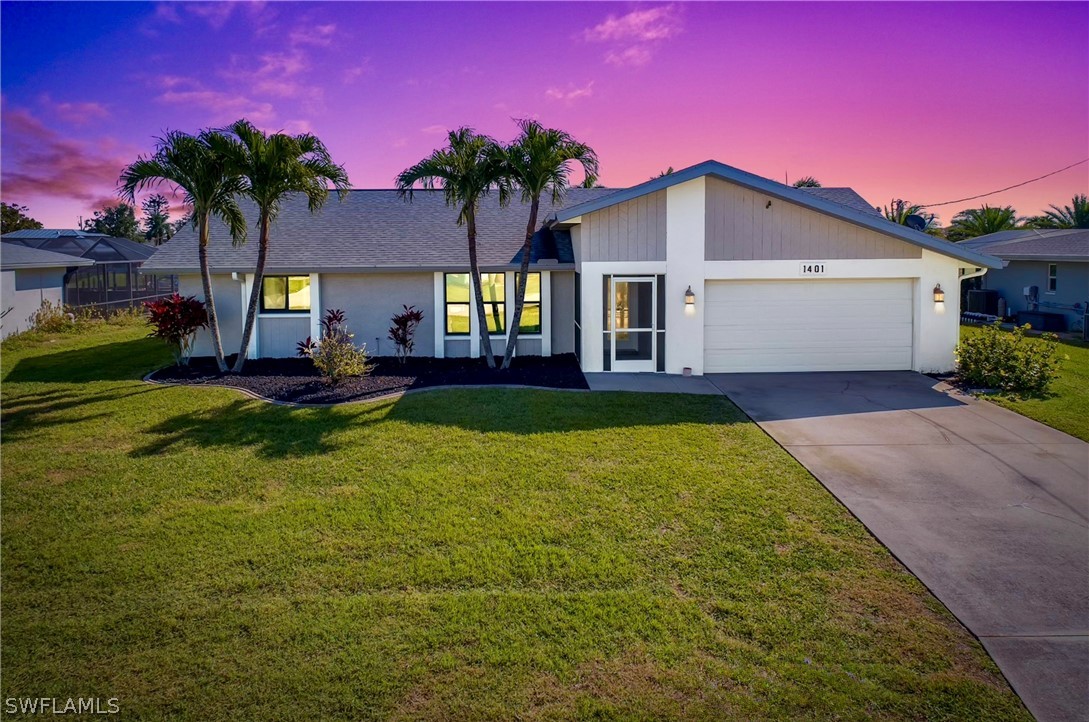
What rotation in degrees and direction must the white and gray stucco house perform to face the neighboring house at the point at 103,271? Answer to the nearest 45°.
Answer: approximately 135° to its right

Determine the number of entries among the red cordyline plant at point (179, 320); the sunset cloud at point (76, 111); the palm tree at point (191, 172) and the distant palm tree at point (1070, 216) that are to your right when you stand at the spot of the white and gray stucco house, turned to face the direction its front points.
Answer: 3

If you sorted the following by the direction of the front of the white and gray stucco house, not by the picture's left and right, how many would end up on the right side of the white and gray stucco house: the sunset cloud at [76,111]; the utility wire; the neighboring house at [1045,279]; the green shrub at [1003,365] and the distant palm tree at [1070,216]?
1

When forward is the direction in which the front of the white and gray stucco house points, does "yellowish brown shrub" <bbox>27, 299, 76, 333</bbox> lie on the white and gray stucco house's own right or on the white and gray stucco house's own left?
on the white and gray stucco house's own right

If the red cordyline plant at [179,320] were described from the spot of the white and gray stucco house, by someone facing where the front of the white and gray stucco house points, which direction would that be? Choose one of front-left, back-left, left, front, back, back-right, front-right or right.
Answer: right

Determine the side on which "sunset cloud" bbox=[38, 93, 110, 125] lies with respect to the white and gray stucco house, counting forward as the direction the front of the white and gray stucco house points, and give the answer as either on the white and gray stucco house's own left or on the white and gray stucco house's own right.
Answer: on the white and gray stucco house's own right

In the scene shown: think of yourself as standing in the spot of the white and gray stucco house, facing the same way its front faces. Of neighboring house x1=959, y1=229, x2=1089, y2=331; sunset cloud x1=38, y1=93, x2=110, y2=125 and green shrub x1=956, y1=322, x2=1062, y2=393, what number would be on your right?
1

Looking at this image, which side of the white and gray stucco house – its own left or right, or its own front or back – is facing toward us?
front

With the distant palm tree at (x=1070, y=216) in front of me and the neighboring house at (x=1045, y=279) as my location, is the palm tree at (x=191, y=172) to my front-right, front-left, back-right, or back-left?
back-left

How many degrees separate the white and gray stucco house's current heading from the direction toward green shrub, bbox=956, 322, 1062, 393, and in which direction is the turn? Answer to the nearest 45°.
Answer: approximately 90° to its left
